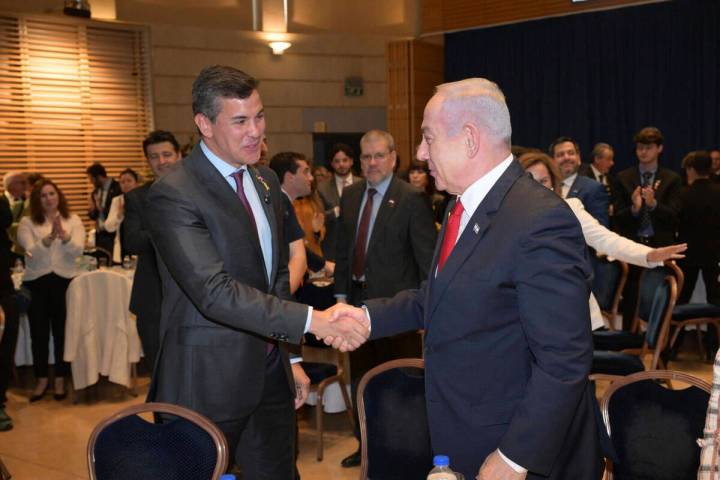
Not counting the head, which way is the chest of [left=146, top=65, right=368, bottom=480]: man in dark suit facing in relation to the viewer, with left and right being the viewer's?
facing the viewer and to the right of the viewer

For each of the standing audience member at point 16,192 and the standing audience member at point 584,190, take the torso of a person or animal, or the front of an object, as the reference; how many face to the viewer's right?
1

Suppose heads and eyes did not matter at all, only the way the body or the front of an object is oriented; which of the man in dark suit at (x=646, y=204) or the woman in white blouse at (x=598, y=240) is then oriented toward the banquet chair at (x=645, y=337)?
the man in dark suit

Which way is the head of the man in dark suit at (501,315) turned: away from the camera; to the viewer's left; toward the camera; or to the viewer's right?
to the viewer's left

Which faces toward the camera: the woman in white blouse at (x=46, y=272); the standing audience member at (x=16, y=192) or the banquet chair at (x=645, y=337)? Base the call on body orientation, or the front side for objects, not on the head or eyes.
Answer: the woman in white blouse

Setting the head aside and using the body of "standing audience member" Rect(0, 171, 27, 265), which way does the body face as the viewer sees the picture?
to the viewer's right

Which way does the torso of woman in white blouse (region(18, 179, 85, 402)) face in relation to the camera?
toward the camera

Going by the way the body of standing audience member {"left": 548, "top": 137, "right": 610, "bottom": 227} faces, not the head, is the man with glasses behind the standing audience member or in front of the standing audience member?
in front

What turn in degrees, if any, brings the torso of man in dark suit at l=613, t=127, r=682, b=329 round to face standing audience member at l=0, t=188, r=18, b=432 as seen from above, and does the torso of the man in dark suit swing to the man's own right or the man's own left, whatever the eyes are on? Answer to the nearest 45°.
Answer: approximately 45° to the man's own right

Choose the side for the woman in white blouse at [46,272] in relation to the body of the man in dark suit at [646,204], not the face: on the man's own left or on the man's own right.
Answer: on the man's own right

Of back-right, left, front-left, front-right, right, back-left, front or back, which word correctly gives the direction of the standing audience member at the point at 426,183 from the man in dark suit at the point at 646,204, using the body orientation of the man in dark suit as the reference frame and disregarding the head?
right

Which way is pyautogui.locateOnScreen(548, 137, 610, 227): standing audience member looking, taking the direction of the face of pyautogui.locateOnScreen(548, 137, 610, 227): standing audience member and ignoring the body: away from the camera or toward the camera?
toward the camera

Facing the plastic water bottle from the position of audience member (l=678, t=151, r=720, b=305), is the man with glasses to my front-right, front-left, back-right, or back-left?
front-right

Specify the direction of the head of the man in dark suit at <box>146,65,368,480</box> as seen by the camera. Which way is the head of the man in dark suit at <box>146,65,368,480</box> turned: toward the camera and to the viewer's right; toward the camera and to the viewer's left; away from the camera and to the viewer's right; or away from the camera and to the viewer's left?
toward the camera and to the viewer's right

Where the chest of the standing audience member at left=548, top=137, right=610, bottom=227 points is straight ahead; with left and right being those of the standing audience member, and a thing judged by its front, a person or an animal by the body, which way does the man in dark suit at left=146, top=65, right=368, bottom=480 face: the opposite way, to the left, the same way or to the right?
to the left

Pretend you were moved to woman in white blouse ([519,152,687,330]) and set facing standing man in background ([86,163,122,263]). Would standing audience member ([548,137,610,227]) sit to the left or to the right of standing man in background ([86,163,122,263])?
right
